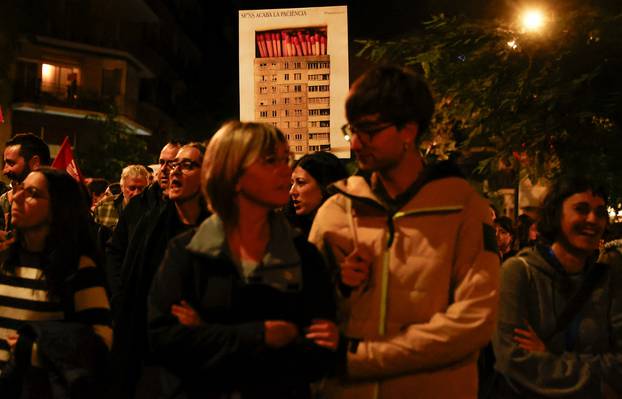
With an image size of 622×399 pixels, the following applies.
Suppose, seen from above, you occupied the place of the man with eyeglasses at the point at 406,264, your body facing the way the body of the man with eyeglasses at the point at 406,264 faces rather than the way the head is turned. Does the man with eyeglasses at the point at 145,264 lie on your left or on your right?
on your right

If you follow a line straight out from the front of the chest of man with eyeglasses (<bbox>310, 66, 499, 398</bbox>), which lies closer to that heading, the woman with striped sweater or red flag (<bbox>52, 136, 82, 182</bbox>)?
the woman with striped sweater

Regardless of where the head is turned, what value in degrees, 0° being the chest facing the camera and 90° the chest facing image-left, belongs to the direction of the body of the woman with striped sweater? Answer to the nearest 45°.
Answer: approximately 45°

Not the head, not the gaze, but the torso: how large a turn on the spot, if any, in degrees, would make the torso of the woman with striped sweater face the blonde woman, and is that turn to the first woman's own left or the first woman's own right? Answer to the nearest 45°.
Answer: approximately 90° to the first woman's own left

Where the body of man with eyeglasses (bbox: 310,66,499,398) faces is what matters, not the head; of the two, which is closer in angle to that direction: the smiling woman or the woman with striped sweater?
the woman with striped sweater

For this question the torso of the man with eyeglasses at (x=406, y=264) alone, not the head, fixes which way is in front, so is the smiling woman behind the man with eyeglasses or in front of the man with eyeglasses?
behind

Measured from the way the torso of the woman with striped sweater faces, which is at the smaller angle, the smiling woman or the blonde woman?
the blonde woman
